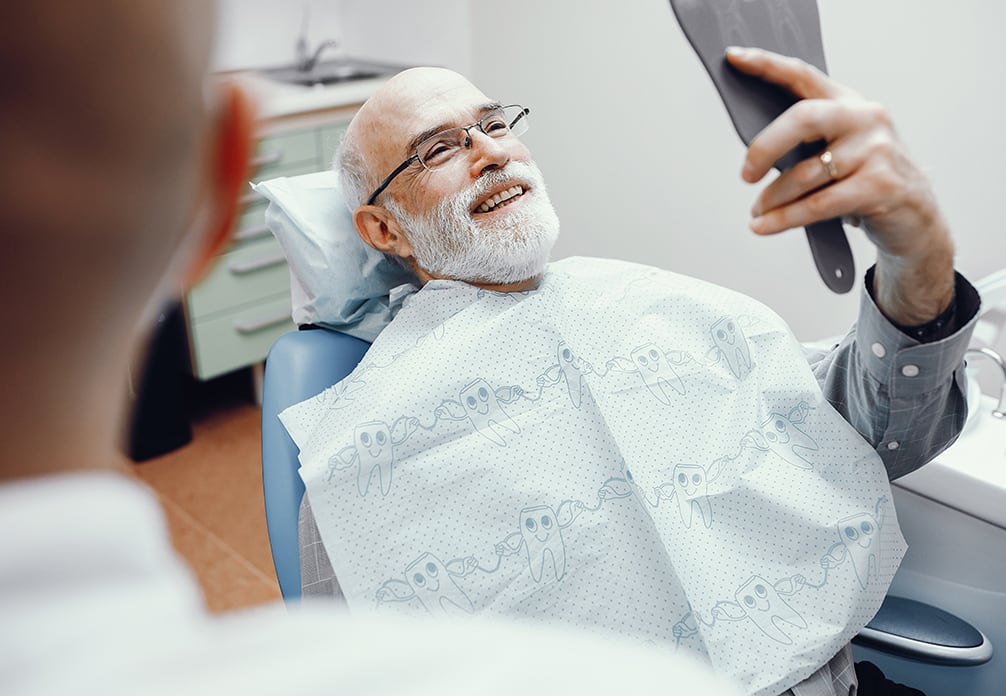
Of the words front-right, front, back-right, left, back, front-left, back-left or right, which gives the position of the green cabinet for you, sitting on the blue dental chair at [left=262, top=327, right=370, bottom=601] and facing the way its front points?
back-left

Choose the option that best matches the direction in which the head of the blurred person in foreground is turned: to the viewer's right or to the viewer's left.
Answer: to the viewer's right

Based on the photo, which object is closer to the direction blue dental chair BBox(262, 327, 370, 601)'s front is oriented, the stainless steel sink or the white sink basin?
the white sink basin

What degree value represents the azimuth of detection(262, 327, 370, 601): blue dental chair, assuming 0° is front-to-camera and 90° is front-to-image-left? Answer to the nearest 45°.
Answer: approximately 315°

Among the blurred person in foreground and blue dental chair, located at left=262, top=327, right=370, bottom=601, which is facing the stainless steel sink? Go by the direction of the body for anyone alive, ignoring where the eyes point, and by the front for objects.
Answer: the blurred person in foreground

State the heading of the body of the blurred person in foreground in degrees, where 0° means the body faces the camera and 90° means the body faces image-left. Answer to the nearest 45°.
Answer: approximately 180°

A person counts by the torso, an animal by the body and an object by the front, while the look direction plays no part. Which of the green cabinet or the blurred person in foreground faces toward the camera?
the green cabinet

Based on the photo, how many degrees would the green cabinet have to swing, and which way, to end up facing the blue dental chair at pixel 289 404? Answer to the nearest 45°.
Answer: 0° — it already faces it

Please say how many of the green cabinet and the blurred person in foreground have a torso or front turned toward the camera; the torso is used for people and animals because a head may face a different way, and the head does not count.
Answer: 1

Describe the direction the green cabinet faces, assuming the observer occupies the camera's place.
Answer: facing the viewer

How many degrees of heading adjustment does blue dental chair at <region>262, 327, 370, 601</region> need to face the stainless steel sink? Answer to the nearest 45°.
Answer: approximately 135° to its left

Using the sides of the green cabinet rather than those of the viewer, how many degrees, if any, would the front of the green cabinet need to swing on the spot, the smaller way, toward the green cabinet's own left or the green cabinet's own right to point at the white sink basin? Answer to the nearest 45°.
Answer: approximately 45° to the green cabinet's own left

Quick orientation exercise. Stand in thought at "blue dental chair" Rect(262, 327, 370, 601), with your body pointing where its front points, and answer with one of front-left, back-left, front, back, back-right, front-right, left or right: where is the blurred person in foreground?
front-right
